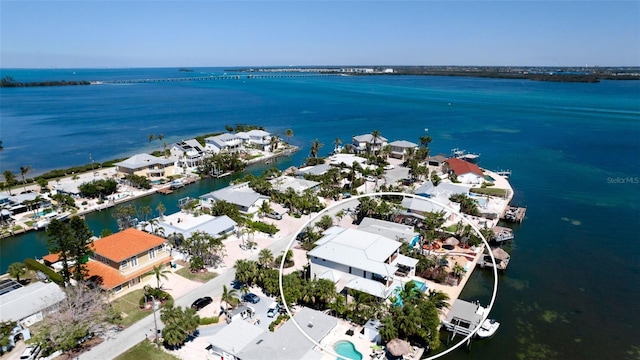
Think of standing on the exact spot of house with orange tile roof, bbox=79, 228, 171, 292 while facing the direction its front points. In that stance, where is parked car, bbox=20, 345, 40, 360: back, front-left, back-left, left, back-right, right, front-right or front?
right

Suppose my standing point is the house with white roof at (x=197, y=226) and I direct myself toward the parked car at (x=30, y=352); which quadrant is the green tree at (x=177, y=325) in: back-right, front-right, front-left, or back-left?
front-left

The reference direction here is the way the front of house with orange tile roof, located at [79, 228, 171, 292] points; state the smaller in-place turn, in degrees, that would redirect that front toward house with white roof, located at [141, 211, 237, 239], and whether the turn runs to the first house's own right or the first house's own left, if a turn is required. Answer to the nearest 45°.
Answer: approximately 90° to the first house's own left

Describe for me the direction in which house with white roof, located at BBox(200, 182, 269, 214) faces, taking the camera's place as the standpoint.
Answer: facing the viewer and to the right of the viewer

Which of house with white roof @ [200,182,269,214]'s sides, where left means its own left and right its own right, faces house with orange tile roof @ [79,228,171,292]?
right

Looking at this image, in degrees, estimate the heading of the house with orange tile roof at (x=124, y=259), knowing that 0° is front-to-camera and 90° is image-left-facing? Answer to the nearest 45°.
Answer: approximately 315°

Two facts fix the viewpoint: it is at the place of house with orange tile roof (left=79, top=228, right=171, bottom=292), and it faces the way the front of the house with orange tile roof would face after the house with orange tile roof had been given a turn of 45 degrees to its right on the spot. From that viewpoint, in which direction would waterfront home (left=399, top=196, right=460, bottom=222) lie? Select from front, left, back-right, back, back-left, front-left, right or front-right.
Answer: left

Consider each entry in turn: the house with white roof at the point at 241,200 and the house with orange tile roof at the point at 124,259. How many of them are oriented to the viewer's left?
0

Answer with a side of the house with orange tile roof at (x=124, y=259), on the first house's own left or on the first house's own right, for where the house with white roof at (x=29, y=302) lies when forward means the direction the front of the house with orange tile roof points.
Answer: on the first house's own right

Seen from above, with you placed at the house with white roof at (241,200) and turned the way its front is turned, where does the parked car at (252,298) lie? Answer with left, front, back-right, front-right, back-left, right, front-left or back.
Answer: front-right

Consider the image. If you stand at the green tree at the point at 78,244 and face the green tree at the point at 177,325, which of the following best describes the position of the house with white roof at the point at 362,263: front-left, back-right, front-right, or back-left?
front-left

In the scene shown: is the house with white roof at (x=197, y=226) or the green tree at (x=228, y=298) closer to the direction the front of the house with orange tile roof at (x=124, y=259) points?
the green tree

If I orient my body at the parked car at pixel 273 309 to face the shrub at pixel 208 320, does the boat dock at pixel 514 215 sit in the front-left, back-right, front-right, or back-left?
back-right

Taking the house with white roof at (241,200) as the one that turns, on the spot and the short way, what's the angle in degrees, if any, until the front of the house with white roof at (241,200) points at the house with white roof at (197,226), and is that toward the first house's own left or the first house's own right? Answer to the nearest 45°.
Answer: approximately 90° to the first house's own right

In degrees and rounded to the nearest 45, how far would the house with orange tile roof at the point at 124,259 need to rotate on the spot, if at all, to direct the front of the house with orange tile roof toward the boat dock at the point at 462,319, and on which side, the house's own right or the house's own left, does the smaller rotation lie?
0° — it already faces it

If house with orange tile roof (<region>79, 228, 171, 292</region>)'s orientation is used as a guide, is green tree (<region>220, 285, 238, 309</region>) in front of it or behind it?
in front
